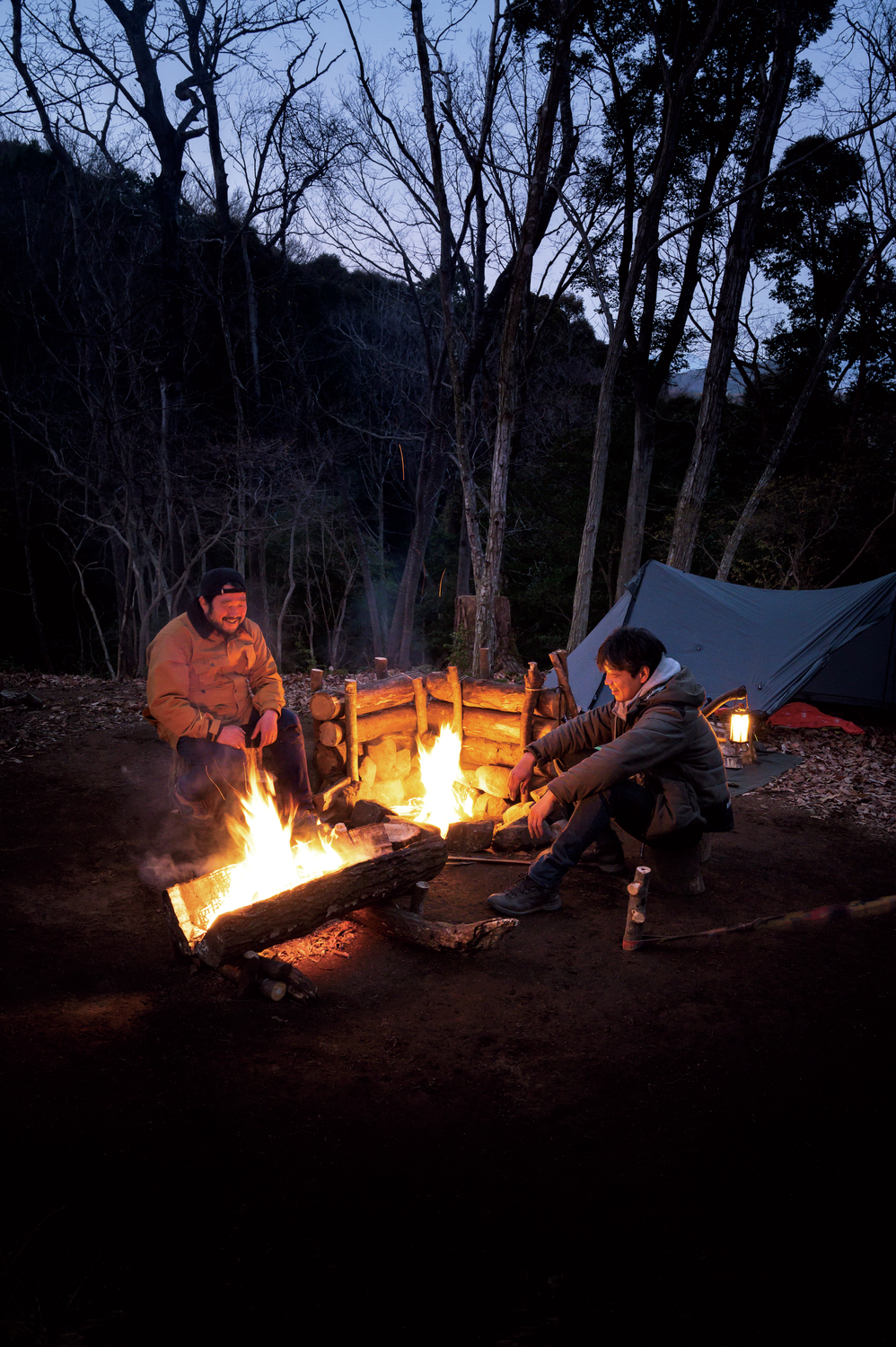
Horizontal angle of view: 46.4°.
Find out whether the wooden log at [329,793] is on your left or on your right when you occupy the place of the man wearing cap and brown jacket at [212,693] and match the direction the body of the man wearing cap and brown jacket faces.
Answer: on your left

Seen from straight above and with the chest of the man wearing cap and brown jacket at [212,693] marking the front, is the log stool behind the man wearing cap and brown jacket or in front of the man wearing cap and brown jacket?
in front

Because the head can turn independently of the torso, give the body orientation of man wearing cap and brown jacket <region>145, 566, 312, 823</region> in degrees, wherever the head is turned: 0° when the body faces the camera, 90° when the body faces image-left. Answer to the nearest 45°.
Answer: approximately 315°

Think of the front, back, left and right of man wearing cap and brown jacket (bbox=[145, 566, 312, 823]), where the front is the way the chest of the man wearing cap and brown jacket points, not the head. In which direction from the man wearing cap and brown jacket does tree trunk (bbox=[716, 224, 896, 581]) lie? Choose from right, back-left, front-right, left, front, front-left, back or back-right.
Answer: left

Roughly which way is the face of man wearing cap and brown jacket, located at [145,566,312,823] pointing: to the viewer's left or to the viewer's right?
to the viewer's right

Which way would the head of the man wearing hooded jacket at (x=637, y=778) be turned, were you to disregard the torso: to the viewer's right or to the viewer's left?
to the viewer's left

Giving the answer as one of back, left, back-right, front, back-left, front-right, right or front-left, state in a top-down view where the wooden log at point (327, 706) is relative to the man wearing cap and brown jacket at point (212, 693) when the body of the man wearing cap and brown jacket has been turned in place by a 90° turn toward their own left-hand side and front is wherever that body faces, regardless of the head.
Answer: front

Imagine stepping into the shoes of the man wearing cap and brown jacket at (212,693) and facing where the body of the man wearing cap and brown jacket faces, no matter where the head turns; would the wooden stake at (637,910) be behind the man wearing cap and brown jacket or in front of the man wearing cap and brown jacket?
in front

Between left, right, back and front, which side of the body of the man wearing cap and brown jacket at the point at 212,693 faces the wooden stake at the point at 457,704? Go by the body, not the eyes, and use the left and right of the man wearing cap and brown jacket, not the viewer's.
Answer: left

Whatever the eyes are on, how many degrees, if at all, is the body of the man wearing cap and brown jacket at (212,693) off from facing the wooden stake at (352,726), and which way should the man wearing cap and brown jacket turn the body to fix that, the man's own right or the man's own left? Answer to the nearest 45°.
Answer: approximately 90° to the man's own left

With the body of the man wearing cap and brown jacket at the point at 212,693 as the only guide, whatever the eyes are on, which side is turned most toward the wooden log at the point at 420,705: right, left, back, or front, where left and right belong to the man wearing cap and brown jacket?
left
